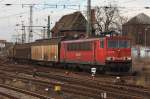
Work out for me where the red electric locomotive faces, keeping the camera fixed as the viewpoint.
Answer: facing the viewer and to the right of the viewer
